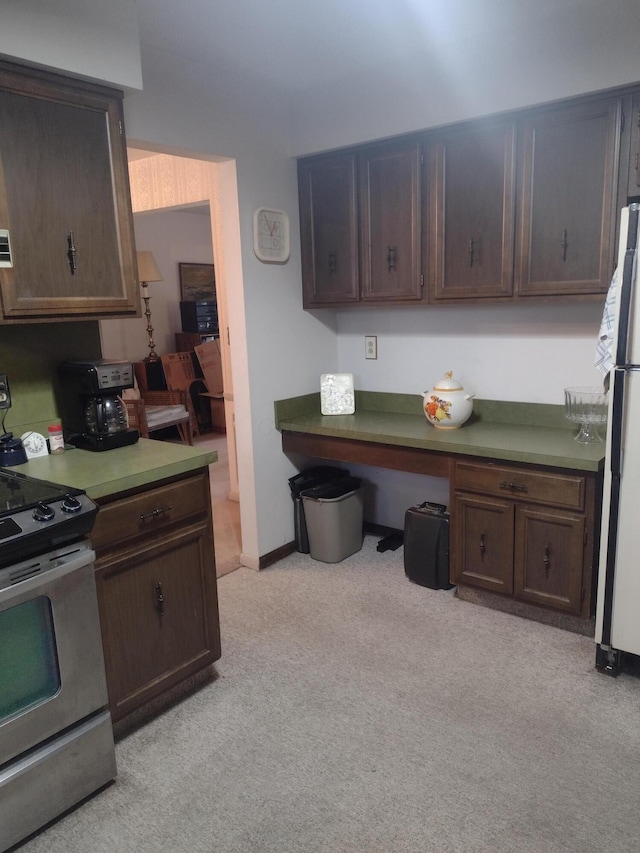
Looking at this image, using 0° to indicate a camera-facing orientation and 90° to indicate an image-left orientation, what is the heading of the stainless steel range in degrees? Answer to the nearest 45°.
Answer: approximately 315°

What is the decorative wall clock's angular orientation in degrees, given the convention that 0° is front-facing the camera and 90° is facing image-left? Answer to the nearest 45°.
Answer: approximately 315°

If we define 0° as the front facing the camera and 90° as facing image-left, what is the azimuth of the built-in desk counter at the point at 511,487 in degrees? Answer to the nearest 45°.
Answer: approximately 45°

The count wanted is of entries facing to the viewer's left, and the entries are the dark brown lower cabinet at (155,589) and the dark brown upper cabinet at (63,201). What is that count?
0

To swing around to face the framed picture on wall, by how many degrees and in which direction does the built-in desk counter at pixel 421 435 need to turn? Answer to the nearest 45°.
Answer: approximately 90° to its right

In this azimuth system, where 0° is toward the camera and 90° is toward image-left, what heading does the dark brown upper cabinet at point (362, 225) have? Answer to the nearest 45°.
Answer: approximately 45°
